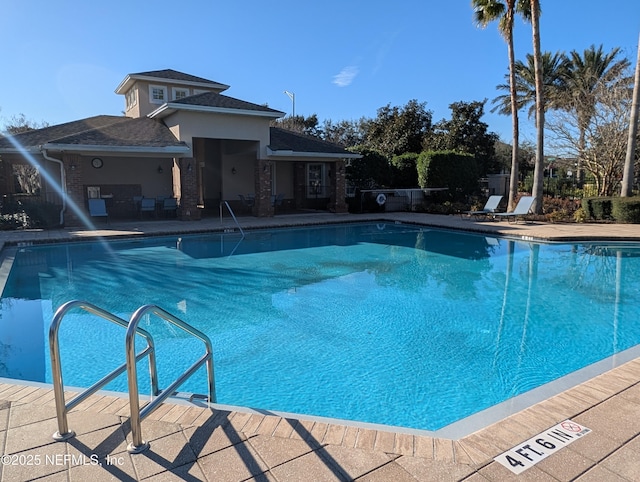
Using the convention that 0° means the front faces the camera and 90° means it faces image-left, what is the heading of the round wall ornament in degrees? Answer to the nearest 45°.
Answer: approximately 0°

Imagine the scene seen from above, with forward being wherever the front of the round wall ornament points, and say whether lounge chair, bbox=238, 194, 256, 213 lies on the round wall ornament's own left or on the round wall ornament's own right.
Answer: on the round wall ornament's own left

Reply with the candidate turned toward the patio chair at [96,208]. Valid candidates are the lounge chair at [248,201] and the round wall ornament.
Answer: the round wall ornament

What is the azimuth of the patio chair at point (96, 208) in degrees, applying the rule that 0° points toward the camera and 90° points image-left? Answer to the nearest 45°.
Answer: approximately 315°

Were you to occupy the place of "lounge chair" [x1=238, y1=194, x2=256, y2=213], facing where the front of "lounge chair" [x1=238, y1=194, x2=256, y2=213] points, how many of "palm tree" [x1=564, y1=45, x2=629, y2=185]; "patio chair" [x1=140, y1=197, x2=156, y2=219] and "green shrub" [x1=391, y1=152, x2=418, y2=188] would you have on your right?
1

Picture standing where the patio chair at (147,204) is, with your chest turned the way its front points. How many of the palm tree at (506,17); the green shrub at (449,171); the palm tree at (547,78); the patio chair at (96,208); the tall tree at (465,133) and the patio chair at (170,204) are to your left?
5

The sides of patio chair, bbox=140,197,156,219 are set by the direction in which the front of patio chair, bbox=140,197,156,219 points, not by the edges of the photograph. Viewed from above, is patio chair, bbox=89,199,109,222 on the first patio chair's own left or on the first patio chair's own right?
on the first patio chair's own right

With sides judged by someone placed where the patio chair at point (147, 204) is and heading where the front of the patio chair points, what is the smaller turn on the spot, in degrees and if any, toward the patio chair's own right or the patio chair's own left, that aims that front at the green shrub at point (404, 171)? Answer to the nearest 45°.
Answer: approximately 90° to the patio chair's own left

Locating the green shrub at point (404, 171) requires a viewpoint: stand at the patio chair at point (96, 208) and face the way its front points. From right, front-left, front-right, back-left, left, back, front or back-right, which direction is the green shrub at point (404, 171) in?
front-left

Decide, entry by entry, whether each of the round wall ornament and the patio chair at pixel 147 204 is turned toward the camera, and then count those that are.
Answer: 2

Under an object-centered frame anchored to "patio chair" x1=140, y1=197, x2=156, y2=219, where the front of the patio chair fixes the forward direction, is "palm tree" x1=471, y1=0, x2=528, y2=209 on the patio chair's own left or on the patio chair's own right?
on the patio chair's own left

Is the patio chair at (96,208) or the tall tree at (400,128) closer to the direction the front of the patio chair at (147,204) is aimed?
the patio chair

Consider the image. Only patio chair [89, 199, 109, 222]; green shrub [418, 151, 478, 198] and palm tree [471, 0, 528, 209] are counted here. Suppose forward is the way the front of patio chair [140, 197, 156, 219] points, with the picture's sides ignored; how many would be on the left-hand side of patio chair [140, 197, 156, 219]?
2

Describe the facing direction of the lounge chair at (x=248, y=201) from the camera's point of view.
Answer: facing the viewer and to the right of the viewer

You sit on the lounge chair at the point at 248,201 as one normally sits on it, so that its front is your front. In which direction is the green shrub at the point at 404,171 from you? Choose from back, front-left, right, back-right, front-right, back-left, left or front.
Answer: front-left
